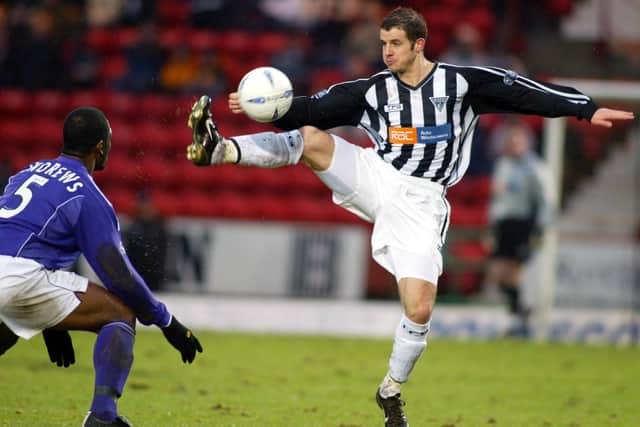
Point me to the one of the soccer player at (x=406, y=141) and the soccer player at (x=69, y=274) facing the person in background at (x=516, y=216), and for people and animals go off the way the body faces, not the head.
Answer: the soccer player at (x=69, y=274)

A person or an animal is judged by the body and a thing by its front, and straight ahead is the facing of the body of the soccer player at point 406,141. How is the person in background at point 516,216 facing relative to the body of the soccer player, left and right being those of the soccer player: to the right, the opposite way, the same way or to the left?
the same way

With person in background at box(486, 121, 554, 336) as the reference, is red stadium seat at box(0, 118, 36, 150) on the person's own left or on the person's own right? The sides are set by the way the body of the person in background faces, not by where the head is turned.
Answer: on the person's own right

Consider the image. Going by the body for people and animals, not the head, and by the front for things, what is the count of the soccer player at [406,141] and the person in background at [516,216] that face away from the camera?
0

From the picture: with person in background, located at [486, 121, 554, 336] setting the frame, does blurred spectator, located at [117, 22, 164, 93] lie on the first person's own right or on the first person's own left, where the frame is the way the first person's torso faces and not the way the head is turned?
on the first person's own right

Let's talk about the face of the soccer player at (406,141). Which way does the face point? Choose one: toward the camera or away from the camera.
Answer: toward the camera

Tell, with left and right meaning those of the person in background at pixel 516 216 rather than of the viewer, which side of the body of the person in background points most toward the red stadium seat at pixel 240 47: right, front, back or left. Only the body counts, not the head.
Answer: right

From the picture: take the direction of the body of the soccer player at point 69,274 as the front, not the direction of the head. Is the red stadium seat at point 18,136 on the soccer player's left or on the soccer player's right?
on the soccer player's left

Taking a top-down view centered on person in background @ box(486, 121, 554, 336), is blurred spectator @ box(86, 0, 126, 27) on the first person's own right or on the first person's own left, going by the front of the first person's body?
on the first person's own right

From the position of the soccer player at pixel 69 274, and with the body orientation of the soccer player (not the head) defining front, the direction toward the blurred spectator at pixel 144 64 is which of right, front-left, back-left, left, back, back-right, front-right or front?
front-left

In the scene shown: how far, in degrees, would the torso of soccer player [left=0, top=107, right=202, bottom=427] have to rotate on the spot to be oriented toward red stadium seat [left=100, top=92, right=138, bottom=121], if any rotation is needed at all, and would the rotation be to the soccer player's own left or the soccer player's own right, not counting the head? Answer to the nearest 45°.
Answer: approximately 45° to the soccer player's own left

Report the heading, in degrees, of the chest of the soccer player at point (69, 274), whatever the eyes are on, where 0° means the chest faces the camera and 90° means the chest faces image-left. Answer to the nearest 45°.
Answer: approximately 225°

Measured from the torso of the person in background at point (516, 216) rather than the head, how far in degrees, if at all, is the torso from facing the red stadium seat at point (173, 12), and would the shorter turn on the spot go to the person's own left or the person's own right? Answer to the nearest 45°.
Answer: approximately 90° to the person's own right

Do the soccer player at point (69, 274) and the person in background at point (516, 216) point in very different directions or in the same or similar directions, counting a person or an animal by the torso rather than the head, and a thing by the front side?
very different directions

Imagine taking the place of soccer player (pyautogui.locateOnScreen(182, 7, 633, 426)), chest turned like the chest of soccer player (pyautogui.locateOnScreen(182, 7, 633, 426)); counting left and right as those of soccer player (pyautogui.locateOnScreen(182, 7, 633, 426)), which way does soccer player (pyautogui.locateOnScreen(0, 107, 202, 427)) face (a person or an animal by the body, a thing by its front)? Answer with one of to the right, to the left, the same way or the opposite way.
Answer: the opposite way
